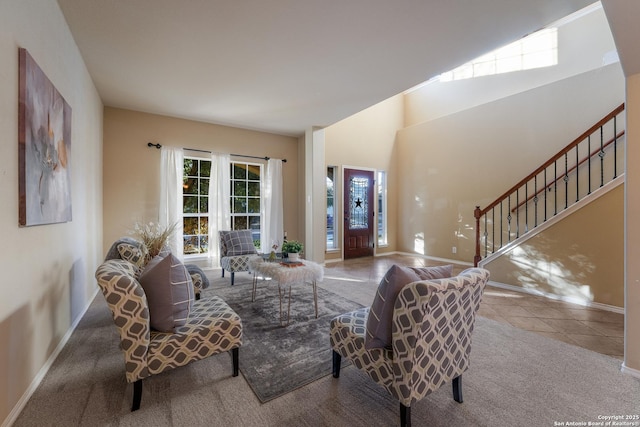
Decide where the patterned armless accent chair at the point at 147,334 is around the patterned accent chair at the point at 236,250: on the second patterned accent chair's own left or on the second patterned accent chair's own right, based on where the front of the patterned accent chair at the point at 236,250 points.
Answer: on the second patterned accent chair's own right

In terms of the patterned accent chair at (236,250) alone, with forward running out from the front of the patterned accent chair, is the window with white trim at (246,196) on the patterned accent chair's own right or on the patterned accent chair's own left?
on the patterned accent chair's own left

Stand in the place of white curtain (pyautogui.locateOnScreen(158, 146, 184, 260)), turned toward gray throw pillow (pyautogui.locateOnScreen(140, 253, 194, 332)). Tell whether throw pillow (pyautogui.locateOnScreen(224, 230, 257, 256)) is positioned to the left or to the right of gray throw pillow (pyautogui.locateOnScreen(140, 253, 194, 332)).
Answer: left

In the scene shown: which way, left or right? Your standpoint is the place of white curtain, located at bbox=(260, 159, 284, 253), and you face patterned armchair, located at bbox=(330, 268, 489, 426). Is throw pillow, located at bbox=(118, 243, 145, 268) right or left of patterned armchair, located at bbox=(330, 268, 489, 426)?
right

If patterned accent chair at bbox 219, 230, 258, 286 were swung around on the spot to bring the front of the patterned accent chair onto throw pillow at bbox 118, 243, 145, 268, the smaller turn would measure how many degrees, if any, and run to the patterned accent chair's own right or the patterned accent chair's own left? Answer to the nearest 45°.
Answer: approximately 90° to the patterned accent chair's own right

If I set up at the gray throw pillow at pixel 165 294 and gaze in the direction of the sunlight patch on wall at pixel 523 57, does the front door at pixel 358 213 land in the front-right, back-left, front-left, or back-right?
front-left

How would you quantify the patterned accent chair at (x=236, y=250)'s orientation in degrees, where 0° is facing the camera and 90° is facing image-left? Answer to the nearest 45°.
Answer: approximately 315°

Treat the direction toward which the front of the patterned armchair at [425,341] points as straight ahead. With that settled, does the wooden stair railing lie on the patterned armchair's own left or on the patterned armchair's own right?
on the patterned armchair's own right

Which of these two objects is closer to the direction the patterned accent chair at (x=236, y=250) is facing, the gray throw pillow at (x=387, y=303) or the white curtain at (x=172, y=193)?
the gray throw pillow

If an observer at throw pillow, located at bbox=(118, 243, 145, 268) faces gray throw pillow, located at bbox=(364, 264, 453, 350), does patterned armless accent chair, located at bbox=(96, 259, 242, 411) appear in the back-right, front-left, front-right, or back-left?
front-right
